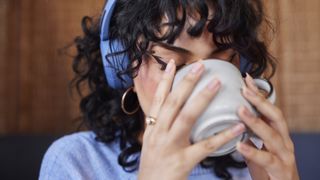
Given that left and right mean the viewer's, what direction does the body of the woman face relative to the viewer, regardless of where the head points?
facing the viewer and to the right of the viewer

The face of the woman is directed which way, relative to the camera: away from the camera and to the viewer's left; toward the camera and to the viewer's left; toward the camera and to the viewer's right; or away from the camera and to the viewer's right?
toward the camera and to the viewer's right
